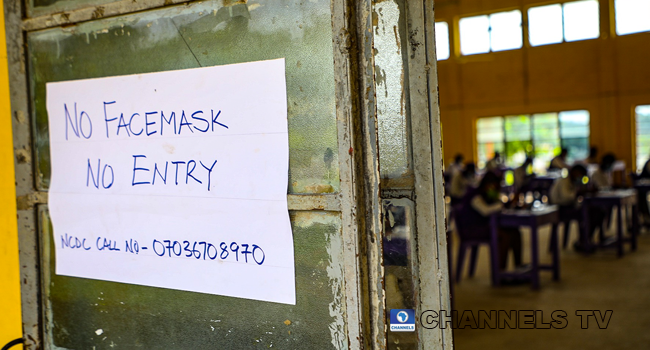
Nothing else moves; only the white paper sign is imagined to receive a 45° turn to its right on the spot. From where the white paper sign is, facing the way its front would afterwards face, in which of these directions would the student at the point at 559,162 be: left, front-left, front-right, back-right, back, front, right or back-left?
back-right

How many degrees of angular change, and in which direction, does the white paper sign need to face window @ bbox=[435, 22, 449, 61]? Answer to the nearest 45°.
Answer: approximately 180°

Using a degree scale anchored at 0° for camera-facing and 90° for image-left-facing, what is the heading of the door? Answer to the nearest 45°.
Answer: approximately 45°

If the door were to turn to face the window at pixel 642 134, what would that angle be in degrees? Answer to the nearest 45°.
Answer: approximately 180°

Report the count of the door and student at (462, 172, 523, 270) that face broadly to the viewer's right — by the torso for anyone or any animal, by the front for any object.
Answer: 1

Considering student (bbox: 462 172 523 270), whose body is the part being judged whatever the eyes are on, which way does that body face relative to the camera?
to the viewer's right

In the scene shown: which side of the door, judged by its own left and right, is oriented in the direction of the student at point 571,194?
back

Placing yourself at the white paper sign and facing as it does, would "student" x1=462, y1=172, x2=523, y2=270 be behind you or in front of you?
behind

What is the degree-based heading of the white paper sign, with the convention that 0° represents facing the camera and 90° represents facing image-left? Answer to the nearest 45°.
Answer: approximately 45°
